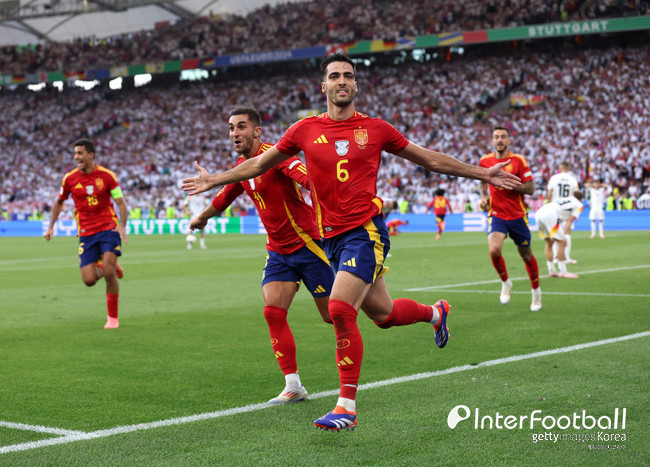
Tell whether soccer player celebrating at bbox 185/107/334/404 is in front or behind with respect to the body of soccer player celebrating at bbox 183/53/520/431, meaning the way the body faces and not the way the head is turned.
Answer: behind

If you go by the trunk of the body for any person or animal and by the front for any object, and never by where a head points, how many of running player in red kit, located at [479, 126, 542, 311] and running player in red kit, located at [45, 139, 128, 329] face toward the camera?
2

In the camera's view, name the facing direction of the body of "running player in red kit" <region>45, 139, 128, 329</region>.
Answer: toward the camera

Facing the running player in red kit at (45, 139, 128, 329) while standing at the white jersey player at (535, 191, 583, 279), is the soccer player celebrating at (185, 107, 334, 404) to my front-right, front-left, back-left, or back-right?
front-left

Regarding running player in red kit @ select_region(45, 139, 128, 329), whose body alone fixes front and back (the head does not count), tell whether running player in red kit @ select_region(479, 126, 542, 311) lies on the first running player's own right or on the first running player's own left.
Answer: on the first running player's own left

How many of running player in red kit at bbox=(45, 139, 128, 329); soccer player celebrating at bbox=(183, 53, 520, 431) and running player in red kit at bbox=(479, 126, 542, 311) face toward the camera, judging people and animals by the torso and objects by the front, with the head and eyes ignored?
3

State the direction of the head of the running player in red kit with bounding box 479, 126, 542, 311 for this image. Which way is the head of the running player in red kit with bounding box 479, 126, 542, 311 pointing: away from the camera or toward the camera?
toward the camera

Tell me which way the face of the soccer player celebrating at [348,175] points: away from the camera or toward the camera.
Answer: toward the camera

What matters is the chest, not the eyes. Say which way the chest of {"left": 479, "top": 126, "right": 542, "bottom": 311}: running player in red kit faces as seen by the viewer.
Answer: toward the camera

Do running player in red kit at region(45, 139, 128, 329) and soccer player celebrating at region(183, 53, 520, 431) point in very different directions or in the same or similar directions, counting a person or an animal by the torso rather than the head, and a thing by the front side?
same or similar directions

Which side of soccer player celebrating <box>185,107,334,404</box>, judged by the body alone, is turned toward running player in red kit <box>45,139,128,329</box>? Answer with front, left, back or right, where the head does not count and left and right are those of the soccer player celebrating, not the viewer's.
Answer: right

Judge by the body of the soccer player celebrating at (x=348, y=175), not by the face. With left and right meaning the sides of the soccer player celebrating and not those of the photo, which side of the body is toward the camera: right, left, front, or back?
front

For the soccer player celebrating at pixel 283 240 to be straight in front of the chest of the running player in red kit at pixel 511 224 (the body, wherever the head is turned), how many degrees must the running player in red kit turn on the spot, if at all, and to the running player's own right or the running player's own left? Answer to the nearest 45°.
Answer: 0° — they already face them

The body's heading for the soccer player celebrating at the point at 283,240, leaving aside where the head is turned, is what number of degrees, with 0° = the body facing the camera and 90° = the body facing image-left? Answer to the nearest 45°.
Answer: approximately 45°

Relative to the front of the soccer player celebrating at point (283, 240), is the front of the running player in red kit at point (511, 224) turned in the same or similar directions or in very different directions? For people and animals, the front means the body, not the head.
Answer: same or similar directions
